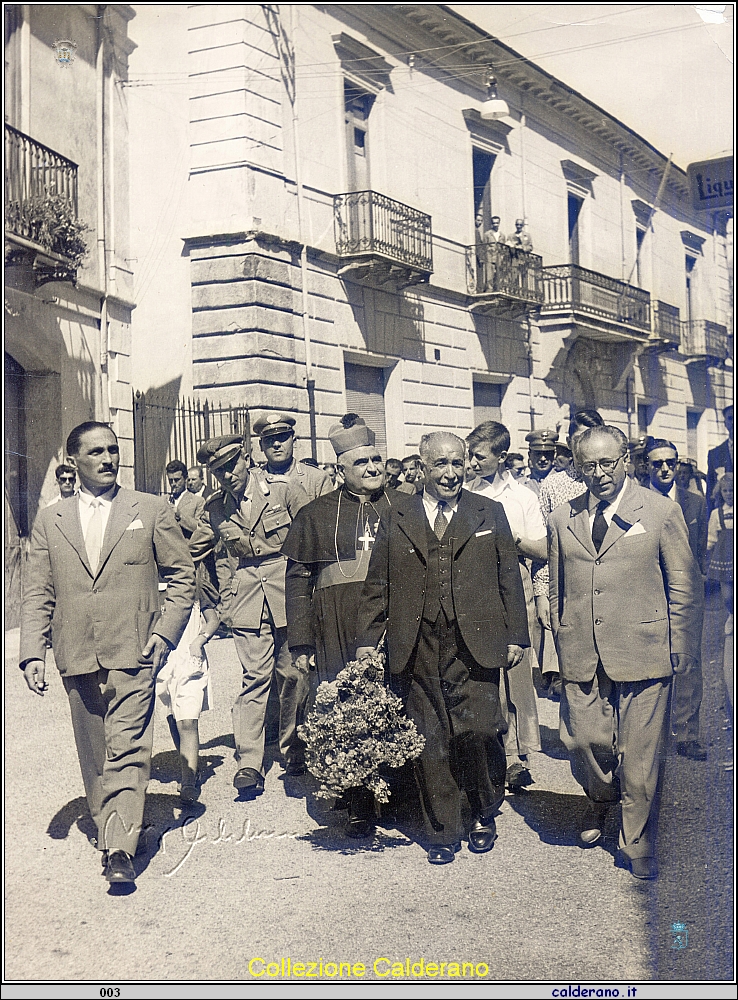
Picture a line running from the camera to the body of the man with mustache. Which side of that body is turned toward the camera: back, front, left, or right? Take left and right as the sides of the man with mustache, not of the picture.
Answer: front

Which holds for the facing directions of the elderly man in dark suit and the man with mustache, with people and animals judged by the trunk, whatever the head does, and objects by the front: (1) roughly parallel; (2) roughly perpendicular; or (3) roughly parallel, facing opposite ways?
roughly parallel

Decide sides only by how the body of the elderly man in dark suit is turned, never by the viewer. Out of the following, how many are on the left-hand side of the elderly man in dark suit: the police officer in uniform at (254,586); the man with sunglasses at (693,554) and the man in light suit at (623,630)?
2

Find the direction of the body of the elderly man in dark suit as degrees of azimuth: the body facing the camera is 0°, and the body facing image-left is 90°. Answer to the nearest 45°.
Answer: approximately 0°

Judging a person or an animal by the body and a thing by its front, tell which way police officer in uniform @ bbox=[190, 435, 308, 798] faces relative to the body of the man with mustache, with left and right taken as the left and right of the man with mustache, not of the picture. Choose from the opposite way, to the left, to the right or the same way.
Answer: the same way

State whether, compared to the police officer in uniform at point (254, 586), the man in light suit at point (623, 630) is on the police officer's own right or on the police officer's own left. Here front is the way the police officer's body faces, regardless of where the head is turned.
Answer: on the police officer's own left

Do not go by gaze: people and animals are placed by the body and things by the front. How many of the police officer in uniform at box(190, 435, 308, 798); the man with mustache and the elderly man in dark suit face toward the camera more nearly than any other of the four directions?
3

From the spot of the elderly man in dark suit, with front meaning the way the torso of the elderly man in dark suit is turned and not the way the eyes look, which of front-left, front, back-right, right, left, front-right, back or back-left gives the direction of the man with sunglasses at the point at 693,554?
left

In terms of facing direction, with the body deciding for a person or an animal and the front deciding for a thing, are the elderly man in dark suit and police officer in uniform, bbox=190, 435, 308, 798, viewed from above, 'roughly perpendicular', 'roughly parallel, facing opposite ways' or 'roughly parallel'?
roughly parallel

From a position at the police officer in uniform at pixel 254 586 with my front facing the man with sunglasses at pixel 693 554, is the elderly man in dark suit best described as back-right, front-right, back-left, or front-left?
front-right

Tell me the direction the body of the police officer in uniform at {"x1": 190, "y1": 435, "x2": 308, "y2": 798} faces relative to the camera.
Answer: toward the camera

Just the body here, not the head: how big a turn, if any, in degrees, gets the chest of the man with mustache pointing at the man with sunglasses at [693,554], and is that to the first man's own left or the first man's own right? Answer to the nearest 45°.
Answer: approximately 90° to the first man's own left
